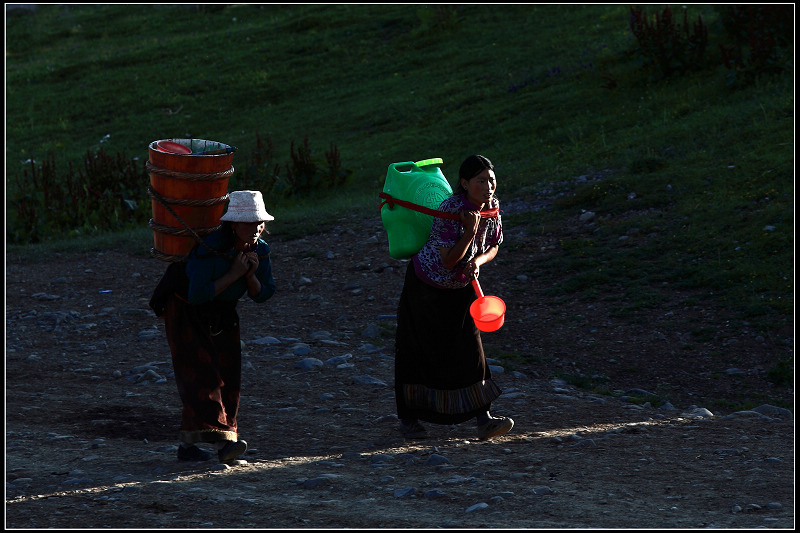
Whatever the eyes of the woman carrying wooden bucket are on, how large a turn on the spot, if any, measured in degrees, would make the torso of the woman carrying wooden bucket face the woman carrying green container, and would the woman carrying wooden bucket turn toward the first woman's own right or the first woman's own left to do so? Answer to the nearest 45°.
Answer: approximately 45° to the first woman's own left

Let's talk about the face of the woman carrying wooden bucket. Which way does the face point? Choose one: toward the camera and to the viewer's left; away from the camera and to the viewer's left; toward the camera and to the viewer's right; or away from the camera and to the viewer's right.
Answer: toward the camera and to the viewer's right

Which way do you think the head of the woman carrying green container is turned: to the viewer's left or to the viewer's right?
to the viewer's right

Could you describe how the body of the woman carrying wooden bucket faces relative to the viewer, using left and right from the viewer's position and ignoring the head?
facing the viewer and to the right of the viewer
